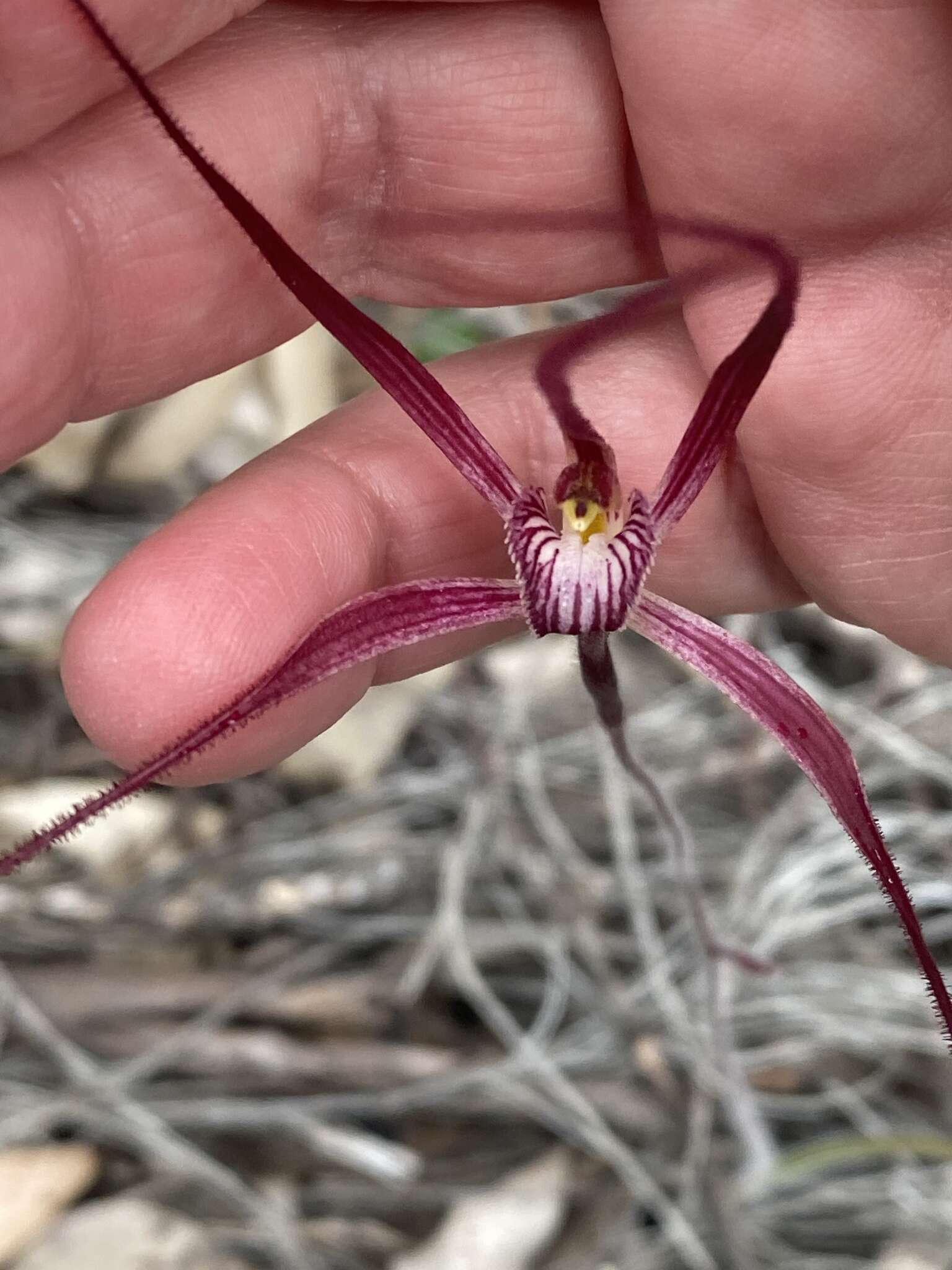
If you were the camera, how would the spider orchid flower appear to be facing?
facing the viewer
